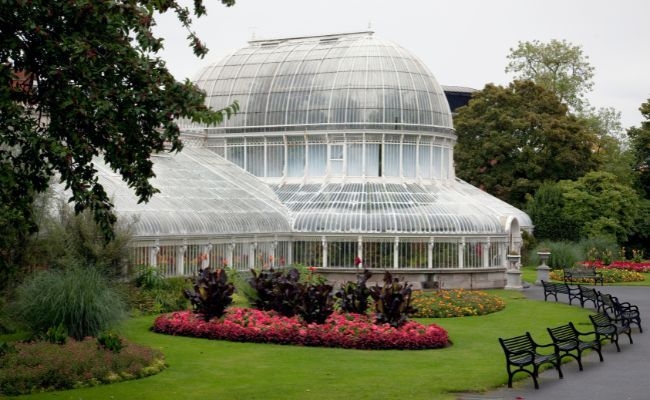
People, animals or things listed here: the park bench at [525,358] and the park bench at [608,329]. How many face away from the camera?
0

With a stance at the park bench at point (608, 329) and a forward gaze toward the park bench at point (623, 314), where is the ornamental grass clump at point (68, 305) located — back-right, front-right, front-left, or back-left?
back-left
